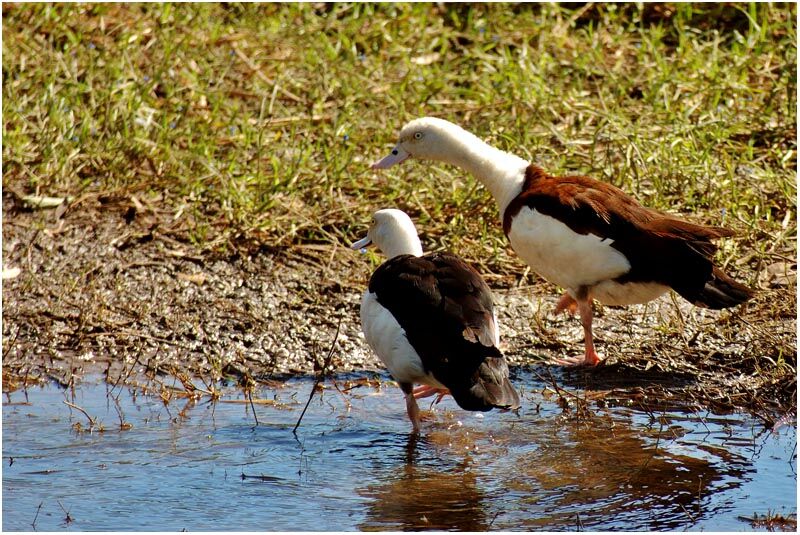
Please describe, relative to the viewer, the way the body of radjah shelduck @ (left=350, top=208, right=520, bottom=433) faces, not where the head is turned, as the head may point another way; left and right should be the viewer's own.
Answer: facing away from the viewer and to the left of the viewer

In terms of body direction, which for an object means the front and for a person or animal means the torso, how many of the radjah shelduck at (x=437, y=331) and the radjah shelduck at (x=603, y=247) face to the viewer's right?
0

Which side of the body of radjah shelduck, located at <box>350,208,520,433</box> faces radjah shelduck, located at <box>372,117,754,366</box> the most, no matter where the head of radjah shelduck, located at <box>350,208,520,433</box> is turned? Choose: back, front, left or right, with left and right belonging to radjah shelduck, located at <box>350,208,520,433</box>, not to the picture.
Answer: right

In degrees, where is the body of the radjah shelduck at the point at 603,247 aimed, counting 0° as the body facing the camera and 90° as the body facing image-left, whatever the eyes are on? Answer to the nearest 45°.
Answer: approximately 90°

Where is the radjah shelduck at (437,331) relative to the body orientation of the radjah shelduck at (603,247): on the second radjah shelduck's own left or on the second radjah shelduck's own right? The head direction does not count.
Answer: on the second radjah shelduck's own left
